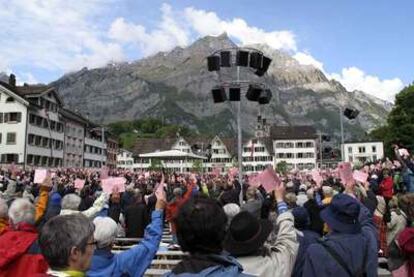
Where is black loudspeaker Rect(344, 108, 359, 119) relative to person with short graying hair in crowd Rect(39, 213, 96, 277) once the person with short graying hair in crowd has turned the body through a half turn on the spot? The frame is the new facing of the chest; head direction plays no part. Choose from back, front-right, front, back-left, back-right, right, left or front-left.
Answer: back

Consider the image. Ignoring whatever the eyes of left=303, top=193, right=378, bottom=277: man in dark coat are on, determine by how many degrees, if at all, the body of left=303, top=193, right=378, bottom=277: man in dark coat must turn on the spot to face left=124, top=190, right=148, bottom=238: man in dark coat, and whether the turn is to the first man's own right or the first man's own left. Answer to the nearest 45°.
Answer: approximately 45° to the first man's own left

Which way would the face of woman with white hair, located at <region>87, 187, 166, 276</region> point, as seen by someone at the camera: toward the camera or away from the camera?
away from the camera

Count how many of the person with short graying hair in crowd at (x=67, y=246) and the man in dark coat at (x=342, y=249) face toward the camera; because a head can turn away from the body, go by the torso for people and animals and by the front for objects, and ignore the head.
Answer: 0

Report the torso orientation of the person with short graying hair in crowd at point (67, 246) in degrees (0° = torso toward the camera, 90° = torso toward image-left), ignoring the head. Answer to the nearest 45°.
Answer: approximately 225°

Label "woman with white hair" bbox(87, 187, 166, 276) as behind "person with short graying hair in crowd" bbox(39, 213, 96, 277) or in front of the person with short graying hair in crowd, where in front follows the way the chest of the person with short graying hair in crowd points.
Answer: in front

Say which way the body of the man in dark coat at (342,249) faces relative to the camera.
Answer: away from the camera

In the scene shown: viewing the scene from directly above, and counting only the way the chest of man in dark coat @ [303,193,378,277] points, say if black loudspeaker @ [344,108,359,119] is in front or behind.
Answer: in front

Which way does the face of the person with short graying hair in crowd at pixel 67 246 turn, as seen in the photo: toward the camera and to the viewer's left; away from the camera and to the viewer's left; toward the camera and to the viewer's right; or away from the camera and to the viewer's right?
away from the camera and to the viewer's right
